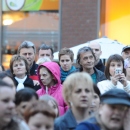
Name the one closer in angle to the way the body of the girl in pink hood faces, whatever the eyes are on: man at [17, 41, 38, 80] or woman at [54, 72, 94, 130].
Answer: the woman

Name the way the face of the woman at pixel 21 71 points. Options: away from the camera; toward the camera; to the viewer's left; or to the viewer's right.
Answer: toward the camera

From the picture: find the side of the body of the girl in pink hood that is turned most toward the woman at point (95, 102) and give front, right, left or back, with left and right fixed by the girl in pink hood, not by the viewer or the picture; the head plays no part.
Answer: left

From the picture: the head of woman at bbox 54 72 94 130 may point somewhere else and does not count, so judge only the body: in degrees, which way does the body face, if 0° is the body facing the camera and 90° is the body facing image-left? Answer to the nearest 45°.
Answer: approximately 315°

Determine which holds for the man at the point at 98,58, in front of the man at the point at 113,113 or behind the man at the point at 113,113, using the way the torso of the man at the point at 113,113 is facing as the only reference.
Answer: behind

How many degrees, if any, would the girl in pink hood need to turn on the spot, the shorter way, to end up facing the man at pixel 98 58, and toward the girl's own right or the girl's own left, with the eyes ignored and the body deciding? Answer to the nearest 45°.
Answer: approximately 180°

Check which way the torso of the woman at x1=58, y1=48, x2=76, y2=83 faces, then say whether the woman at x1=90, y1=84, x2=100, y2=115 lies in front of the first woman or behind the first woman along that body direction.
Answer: in front

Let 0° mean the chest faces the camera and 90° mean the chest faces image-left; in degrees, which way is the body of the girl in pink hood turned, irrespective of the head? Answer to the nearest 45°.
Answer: approximately 45°

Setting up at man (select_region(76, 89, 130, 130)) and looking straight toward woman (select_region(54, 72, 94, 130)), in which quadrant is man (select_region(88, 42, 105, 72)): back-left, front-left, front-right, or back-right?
front-right

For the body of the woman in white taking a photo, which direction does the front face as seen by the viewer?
toward the camera

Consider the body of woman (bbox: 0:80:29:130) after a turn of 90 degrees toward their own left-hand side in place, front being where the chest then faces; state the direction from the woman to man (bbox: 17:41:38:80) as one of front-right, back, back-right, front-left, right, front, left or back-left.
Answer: front-left

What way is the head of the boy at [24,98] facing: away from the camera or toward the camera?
toward the camera

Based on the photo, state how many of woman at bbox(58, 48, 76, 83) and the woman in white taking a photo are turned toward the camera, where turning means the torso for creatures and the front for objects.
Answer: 2

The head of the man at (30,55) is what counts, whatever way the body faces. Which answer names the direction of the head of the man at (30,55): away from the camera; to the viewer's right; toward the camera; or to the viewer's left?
toward the camera

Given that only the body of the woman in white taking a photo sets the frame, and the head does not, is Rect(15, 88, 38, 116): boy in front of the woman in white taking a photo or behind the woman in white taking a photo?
in front

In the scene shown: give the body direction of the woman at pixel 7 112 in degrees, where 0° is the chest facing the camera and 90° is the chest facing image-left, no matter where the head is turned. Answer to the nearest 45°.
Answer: approximately 315°

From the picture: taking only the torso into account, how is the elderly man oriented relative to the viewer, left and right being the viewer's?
facing the viewer and to the right of the viewer

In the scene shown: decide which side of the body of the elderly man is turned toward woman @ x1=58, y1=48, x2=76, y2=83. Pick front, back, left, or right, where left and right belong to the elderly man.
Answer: back

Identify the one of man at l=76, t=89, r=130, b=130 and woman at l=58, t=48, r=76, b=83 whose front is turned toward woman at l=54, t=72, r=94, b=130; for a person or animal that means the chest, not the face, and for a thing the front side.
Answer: woman at l=58, t=48, r=76, b=83

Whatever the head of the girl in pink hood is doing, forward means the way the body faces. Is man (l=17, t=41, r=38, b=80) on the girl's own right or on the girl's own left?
on the girl's own right

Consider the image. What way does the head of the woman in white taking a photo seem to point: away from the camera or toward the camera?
toward the camera

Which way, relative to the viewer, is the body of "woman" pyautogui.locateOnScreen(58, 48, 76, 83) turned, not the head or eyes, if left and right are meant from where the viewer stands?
facing the viewer
